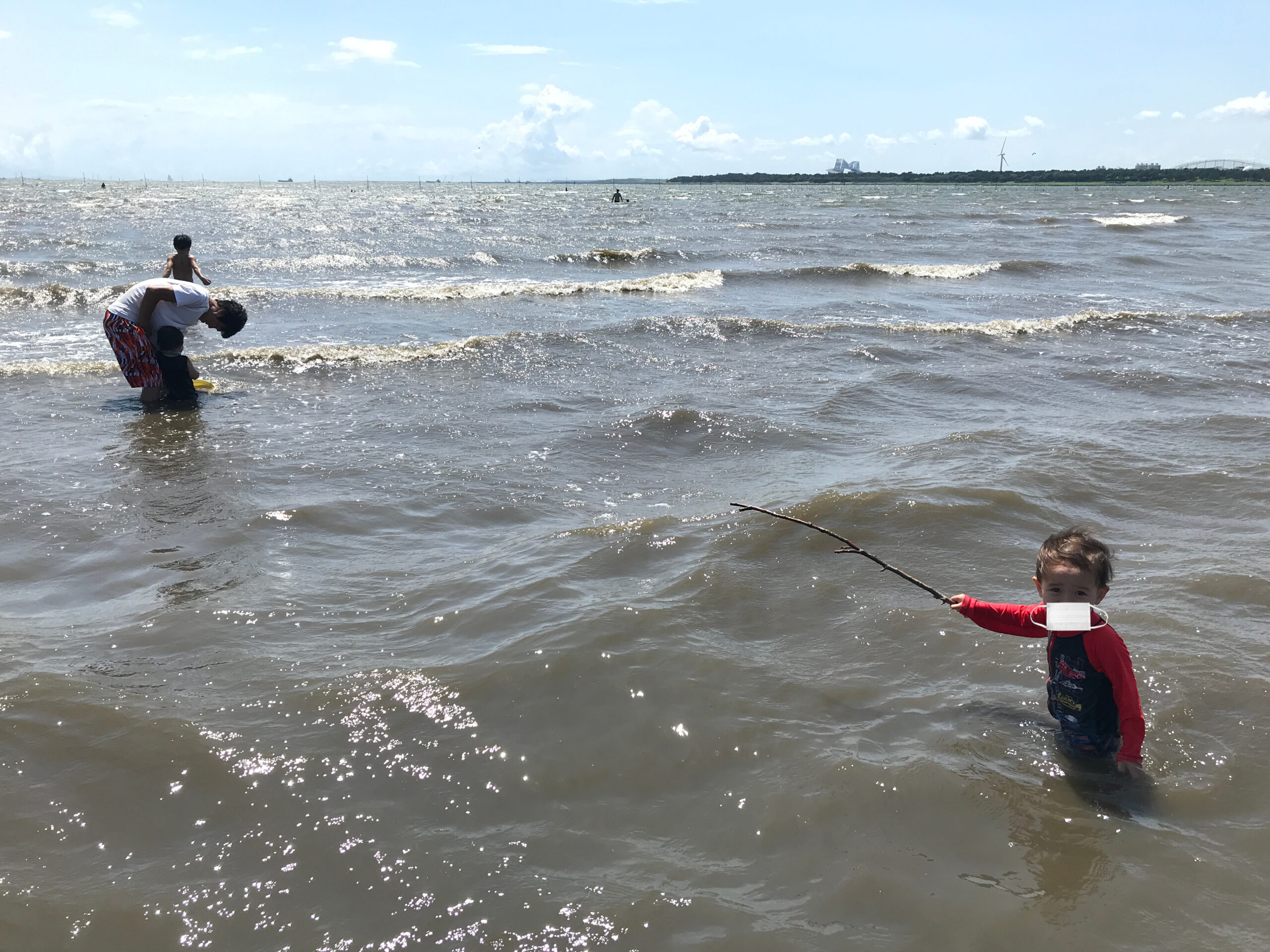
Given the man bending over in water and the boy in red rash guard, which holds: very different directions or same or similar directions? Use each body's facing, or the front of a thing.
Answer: very different directions

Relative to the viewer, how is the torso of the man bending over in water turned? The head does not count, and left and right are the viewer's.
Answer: facing to the right of the viewer

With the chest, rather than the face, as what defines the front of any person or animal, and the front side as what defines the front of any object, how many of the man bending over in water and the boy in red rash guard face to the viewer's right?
1

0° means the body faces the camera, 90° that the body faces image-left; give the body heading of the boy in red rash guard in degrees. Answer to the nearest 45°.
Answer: approximately 45°

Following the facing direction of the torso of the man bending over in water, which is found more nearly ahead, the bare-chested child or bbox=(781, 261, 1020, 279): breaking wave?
the breaking wave
